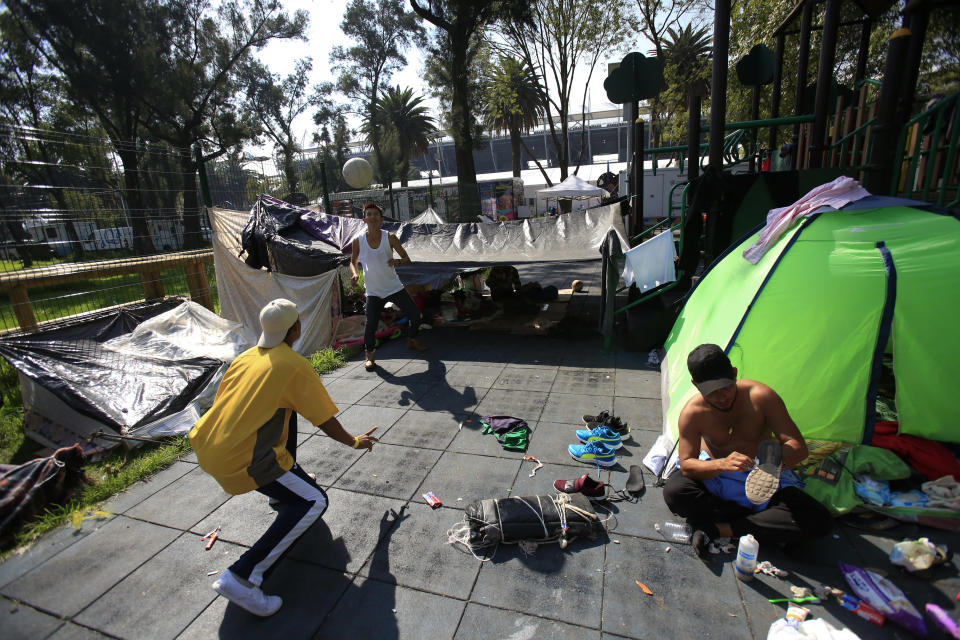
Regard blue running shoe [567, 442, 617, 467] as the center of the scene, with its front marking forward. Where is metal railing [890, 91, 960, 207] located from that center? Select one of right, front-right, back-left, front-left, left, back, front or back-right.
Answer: back-right

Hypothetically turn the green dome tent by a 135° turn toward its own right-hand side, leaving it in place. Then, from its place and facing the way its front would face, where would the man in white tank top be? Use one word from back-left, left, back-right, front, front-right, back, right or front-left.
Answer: front-left

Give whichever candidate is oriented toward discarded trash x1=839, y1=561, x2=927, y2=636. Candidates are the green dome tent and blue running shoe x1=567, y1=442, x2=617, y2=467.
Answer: the green dome tent

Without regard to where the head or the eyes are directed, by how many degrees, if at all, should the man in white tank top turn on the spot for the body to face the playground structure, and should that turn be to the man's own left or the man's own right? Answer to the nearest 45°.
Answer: approximately 90° to the man's own left

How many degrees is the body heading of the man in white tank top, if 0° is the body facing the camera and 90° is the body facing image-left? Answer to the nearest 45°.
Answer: approximately 0°

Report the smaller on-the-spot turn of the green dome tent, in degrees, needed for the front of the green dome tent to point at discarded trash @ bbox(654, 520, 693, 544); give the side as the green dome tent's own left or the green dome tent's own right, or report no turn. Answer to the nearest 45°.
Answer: approximately 45° to the green dome tent's own right

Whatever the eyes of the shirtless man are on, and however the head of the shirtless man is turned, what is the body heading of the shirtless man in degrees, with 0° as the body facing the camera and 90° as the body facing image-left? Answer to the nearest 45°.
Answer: approximately 0°

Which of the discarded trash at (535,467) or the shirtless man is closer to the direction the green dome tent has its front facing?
the shirtless man

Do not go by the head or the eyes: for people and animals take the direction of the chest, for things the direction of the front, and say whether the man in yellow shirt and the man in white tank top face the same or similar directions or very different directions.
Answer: very different directions

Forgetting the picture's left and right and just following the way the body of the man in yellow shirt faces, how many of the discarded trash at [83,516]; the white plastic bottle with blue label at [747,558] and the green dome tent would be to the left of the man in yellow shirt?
1

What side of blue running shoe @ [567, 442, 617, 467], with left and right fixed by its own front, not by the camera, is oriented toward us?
left

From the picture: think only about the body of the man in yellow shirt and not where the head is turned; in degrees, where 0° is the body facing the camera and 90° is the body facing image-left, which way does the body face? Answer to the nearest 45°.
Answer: approximately 225°

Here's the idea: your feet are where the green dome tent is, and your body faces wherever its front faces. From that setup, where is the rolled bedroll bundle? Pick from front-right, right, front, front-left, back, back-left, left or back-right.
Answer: front-right

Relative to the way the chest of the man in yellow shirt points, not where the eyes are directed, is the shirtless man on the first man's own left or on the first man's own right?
on the first man's own right

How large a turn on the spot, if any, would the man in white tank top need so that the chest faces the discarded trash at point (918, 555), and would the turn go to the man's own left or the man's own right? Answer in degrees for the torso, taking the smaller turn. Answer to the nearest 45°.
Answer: approximately 45° to the man's own left

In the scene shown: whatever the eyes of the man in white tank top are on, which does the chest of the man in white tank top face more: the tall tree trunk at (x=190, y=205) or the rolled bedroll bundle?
the rolled bedroll bundle
